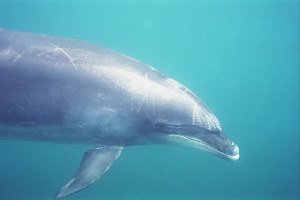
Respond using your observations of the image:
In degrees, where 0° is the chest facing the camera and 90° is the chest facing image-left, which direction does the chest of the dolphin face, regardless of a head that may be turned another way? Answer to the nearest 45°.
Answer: approximately 270°
